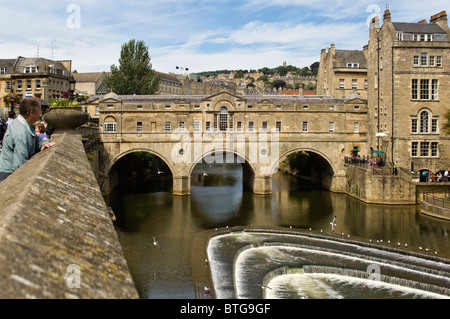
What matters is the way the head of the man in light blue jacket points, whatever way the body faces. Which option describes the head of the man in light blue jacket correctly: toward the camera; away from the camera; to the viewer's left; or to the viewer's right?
to the viewer's right

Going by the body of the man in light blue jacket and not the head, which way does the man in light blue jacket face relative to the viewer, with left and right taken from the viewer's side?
facing to the right of the viewer

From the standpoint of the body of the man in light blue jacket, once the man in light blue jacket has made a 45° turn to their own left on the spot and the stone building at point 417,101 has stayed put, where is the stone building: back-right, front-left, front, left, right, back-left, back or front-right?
front

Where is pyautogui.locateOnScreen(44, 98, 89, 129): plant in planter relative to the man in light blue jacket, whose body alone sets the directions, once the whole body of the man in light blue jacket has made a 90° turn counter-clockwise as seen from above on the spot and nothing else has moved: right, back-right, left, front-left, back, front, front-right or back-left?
front

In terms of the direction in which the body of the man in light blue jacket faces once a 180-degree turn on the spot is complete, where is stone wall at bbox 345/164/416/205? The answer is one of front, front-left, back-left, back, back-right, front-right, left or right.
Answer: back-right
